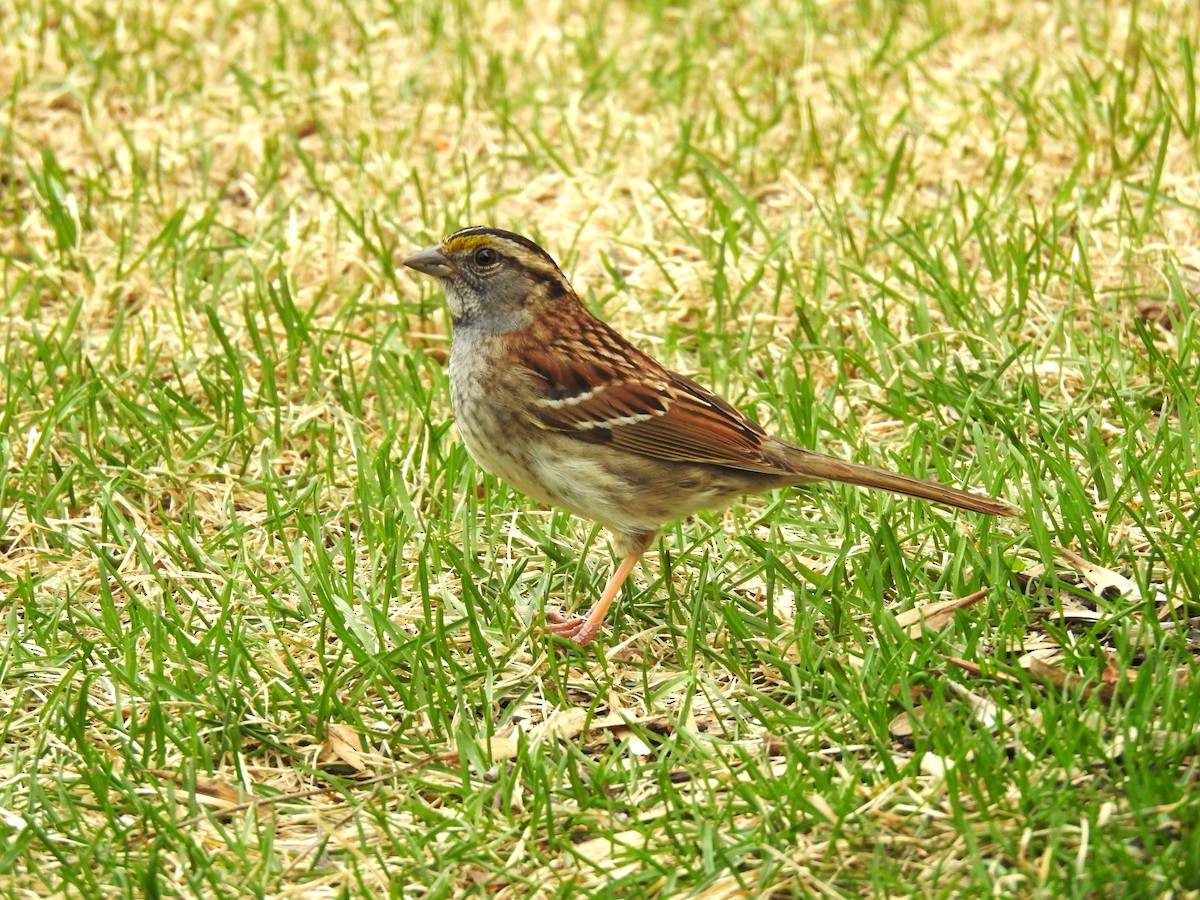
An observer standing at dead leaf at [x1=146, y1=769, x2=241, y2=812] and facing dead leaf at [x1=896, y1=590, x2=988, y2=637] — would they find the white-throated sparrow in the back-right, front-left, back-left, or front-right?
front-left

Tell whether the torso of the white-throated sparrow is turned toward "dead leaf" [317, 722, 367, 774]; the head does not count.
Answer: no

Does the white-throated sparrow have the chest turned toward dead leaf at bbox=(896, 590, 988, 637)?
no

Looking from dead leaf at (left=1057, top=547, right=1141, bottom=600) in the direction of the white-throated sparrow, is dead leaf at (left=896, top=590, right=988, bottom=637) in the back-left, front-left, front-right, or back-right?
front-left

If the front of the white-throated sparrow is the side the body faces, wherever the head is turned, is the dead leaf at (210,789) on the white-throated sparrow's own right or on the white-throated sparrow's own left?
on the white-throated sparrow's own left

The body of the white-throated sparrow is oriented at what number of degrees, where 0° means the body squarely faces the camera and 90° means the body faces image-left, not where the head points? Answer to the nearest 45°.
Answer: approximately 90°

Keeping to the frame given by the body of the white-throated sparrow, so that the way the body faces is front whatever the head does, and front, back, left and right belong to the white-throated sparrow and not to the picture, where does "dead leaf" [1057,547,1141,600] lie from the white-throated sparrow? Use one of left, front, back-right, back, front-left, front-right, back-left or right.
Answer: back
